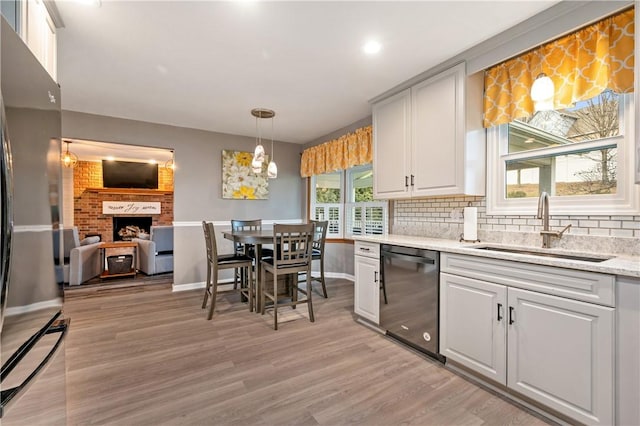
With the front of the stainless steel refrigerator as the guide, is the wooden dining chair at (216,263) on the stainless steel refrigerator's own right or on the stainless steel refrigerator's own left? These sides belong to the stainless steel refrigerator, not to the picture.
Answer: on the stainless steel refrigerator's own left

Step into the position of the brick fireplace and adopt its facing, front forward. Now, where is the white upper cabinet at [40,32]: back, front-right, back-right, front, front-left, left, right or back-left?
front

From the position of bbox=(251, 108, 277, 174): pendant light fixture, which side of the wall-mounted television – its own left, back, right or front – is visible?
front

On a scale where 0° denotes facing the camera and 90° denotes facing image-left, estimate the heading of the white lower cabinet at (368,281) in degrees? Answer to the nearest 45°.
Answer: approximately 45°

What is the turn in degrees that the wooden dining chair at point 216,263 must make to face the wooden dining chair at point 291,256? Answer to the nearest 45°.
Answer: approximately 45° to its right

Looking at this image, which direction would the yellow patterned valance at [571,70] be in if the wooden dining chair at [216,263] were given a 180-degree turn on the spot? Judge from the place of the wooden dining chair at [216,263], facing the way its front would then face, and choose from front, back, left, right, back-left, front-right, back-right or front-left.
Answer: back-left

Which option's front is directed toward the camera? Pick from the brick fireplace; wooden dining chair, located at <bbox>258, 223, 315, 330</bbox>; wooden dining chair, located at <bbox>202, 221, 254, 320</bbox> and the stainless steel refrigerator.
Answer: the brick fireplace

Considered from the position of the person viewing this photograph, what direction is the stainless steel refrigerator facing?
facing to the right of the viewer

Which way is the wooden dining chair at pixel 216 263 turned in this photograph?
to the viewer's right

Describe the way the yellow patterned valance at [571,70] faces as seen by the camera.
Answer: facing the viewer and to the left of the viewer

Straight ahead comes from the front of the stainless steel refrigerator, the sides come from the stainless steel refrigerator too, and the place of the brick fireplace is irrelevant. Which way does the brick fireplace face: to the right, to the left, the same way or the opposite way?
to the right

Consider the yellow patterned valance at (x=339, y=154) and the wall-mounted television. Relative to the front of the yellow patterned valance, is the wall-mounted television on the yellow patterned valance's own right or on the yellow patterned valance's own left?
on the yellow patterned valance's own right

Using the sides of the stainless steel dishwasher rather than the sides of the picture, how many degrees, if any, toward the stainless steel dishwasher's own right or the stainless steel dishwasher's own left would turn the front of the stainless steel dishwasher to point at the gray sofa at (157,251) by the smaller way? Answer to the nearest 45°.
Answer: approximately 45° to the stainless steel dishwasher's own right

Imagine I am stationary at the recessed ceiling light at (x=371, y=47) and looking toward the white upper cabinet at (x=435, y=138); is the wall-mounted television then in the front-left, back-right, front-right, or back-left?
back-left

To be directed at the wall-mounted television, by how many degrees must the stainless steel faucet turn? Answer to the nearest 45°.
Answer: approximately 45° to its right
